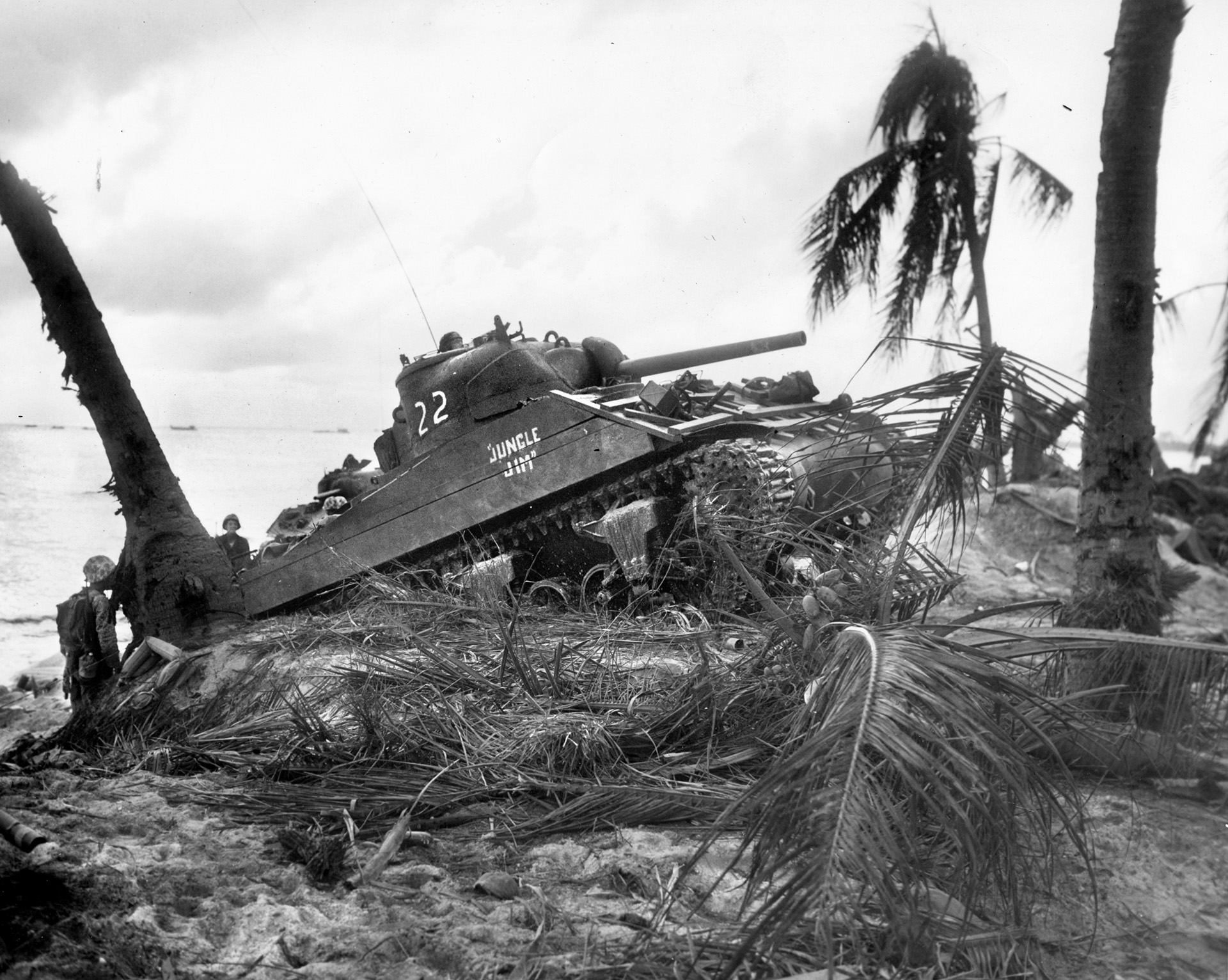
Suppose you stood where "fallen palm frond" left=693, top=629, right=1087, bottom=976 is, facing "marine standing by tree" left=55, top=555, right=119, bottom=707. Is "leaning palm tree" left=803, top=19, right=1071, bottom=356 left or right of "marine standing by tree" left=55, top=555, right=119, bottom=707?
right

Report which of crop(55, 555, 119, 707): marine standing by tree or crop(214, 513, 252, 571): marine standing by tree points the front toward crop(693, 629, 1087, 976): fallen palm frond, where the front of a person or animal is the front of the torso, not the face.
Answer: crop(214, 513, 252, 571): marine standing by tree

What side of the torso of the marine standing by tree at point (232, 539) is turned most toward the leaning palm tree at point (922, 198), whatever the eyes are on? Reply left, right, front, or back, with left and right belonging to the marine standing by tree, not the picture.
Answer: left

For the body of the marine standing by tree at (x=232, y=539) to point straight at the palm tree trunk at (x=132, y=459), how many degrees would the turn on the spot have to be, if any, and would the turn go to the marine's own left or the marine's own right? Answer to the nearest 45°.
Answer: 0° — they already face it

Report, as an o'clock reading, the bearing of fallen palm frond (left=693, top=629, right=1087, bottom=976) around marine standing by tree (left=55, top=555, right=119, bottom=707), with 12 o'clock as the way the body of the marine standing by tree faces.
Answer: The fallen palm frond is roughly at 4 o'clock from the marine standing by tree.

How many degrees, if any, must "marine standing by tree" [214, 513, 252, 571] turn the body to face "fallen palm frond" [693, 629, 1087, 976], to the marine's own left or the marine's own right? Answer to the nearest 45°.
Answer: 0° — they already face it

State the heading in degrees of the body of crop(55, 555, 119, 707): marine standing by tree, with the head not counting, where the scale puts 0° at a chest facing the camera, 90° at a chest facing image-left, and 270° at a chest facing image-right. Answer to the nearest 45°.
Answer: approximately 225°

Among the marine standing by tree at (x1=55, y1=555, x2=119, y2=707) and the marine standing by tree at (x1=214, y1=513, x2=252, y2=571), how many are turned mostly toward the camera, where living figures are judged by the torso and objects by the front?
1

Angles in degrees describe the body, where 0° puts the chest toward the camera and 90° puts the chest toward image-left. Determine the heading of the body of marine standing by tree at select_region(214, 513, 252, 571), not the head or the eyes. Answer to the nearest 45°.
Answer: approximately 0°
